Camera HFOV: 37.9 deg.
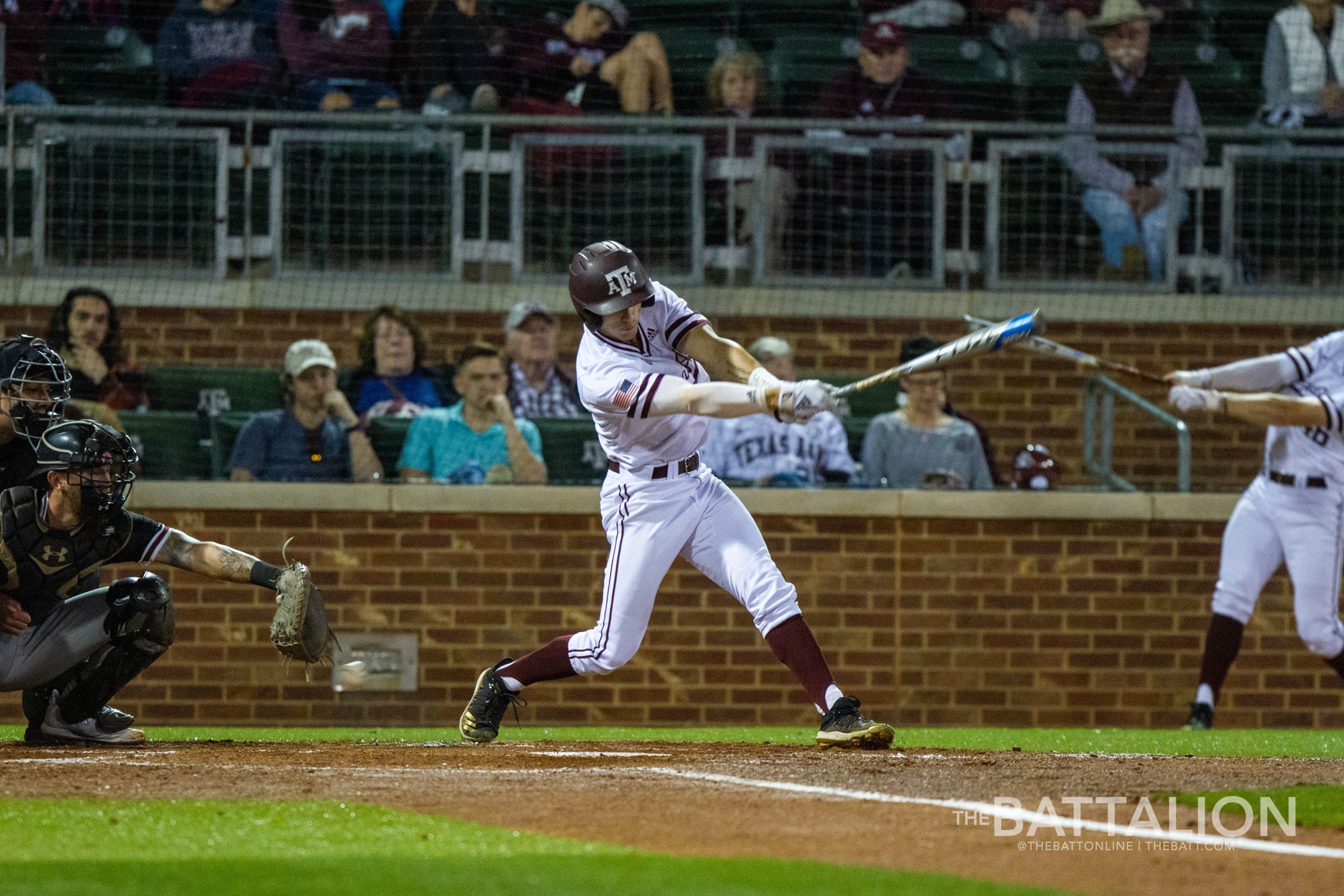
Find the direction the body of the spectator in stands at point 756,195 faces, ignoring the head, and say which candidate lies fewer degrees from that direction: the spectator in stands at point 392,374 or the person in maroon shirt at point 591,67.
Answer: the spectator in stands

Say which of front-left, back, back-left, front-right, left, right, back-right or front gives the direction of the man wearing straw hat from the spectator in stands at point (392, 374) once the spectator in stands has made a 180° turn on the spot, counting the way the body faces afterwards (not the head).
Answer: right

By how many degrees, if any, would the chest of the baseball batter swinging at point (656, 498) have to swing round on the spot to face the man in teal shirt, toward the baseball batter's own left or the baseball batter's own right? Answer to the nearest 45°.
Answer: approximately 135° to the baseball batter's own left

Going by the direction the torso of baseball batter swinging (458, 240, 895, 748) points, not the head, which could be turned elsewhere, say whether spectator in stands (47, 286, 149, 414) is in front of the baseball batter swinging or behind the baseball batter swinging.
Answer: behind

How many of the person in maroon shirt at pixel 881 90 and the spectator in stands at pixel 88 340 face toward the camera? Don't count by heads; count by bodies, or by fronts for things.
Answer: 2

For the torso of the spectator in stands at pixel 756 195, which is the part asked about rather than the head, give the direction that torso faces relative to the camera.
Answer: toward the camera

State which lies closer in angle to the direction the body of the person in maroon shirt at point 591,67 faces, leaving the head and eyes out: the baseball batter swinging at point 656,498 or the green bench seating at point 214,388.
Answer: the baseball batter swinging

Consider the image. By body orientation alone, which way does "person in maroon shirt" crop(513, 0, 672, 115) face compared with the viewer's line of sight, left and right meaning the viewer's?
facing the viewer and to the right of the viewer

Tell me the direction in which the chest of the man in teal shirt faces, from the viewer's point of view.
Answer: toward the camera

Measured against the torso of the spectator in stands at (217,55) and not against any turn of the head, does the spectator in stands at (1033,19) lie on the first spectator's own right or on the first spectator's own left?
on the first spectator's own left

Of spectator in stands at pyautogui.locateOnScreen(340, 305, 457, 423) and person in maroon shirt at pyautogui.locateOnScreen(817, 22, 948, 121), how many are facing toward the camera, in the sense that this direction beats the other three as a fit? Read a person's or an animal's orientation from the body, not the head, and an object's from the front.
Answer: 2

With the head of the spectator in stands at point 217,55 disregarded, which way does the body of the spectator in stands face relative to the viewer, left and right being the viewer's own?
facing the viewer
